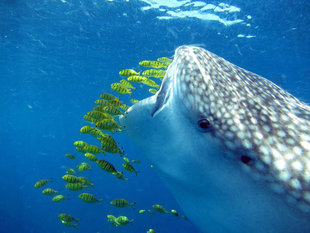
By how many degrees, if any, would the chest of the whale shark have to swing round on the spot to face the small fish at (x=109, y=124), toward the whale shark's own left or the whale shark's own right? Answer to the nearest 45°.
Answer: approximately 45° to the whale shark's own right

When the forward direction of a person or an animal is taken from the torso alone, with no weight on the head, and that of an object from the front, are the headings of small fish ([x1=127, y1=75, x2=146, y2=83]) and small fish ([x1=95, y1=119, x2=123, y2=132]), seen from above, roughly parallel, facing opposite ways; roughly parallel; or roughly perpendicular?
roughly parallel

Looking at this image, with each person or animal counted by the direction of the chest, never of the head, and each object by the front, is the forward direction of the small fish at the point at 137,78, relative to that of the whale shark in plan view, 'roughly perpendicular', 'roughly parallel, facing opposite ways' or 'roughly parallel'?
roughly parallel

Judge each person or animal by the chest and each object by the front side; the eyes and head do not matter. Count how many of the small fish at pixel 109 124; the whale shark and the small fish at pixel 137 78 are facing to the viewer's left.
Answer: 3

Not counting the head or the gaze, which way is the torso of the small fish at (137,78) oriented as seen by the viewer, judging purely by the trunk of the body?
to the viewer's left

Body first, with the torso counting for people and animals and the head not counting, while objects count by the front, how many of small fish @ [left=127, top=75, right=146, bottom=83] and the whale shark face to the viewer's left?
2

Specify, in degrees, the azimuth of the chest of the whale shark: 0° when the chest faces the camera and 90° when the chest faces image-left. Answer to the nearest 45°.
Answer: approximately 90°

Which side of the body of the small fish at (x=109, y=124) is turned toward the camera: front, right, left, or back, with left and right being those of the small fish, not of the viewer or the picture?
left
